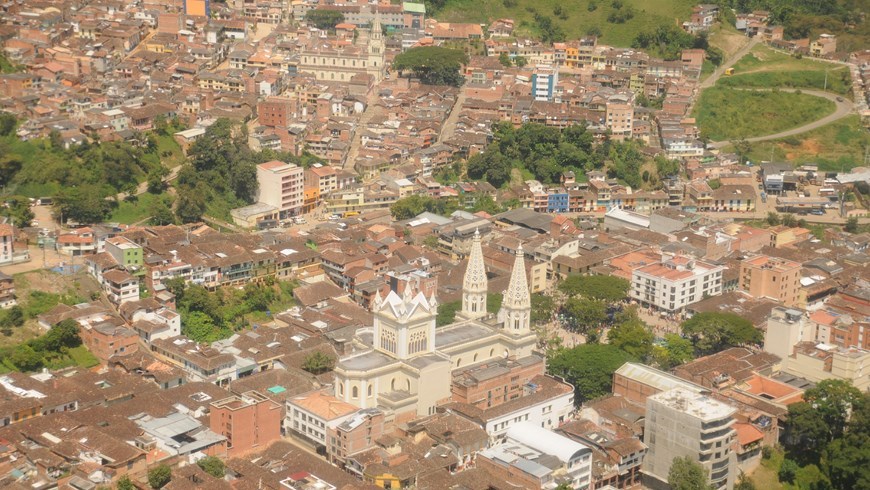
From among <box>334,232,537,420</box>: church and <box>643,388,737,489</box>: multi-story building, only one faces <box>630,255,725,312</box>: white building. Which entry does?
the church

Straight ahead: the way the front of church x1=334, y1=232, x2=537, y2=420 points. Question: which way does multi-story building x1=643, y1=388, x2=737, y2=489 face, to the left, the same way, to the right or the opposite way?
to the right

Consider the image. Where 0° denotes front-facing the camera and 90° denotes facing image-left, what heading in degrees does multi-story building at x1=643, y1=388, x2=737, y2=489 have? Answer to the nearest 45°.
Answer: approximately 315°

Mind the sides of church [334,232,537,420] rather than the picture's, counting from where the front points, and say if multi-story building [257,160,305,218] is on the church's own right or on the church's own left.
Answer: on the church's own left

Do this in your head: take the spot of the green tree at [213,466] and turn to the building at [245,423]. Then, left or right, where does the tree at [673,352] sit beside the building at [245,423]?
right

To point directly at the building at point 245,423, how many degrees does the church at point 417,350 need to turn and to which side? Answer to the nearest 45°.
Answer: approximately 180°

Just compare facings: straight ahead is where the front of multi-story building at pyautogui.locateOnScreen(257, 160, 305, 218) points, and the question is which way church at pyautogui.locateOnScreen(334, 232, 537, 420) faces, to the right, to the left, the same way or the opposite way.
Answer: to the left

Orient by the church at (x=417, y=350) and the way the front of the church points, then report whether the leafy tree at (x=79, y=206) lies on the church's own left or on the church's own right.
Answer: on the church's own left

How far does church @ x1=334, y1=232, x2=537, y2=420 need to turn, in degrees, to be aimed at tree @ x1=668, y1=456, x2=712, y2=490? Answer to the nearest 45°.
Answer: approximately 90° to its right

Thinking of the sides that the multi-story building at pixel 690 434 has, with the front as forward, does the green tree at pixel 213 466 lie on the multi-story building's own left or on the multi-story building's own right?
on the multi-story building's own right
